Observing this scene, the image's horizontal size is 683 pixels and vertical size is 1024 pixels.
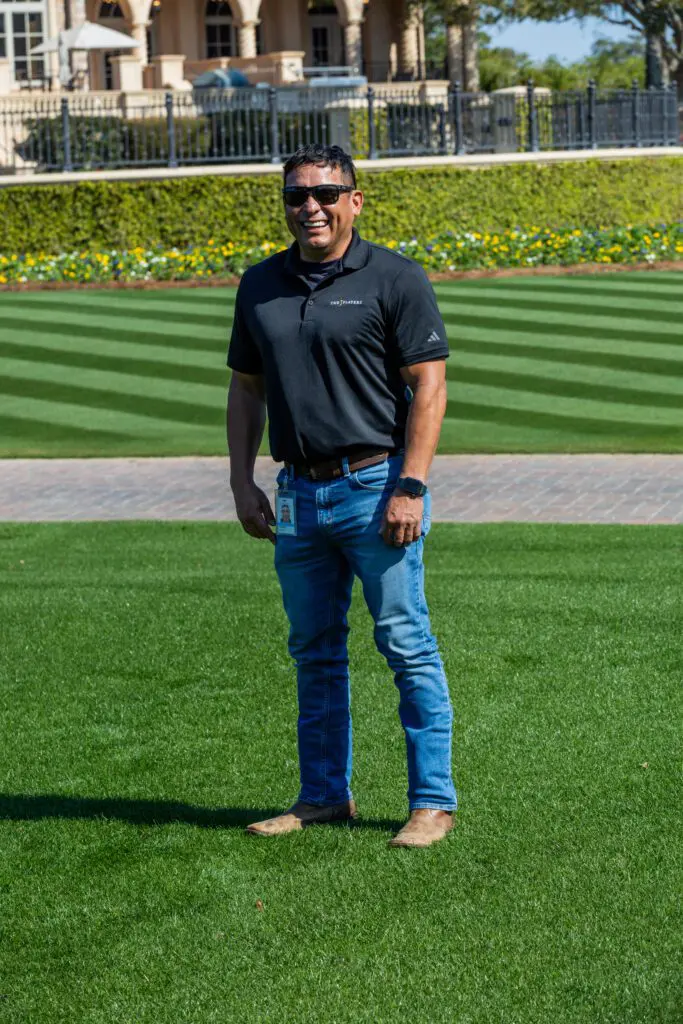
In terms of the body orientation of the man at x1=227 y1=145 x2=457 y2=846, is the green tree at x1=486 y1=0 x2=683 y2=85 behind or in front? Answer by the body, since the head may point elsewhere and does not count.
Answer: behind

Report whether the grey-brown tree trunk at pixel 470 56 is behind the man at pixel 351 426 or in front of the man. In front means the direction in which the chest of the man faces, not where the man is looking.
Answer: behind

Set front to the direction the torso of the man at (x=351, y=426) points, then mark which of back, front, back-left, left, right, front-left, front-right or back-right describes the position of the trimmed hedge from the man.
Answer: back-right

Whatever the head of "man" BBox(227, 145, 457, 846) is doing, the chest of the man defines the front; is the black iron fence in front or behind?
behind

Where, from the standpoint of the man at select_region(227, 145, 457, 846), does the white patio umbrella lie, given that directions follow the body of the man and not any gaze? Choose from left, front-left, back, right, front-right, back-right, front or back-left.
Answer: back-right

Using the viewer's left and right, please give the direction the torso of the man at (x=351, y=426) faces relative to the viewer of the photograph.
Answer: facing the viewer and to the left of the viewer

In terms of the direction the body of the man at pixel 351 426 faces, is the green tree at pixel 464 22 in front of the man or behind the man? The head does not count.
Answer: behind
